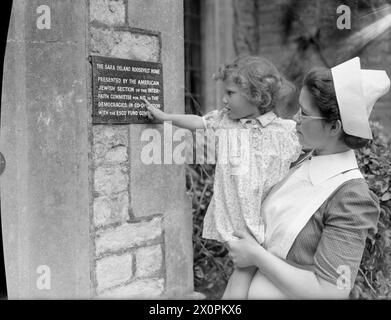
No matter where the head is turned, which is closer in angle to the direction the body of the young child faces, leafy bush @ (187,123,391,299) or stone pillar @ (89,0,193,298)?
the stone pillar

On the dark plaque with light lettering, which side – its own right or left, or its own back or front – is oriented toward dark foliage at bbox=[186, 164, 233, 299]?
left

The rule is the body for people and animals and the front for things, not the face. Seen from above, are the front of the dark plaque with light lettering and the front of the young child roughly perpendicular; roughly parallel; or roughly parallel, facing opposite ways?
roughly perpendicular

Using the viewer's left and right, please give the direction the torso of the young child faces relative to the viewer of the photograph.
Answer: facing the viewer and to the left of the viewer

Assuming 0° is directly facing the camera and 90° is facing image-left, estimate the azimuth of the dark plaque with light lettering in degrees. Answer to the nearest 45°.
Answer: approximately 315°

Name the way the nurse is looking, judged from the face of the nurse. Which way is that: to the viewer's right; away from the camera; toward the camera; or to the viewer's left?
to the viewer's left

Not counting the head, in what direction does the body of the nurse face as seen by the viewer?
to the viewer's left

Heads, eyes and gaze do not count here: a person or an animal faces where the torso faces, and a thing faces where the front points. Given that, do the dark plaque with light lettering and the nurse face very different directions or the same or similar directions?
very different directions

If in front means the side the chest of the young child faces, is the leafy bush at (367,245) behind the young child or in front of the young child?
behind

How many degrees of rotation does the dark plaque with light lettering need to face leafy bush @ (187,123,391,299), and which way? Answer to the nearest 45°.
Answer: approximately 90° to its left

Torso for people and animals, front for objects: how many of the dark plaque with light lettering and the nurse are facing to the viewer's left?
1

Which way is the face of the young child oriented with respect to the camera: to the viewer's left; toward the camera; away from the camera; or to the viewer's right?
to the viewer's left

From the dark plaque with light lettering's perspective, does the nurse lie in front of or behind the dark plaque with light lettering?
in front

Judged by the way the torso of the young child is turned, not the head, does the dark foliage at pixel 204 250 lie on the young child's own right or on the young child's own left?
on the young child's own right
